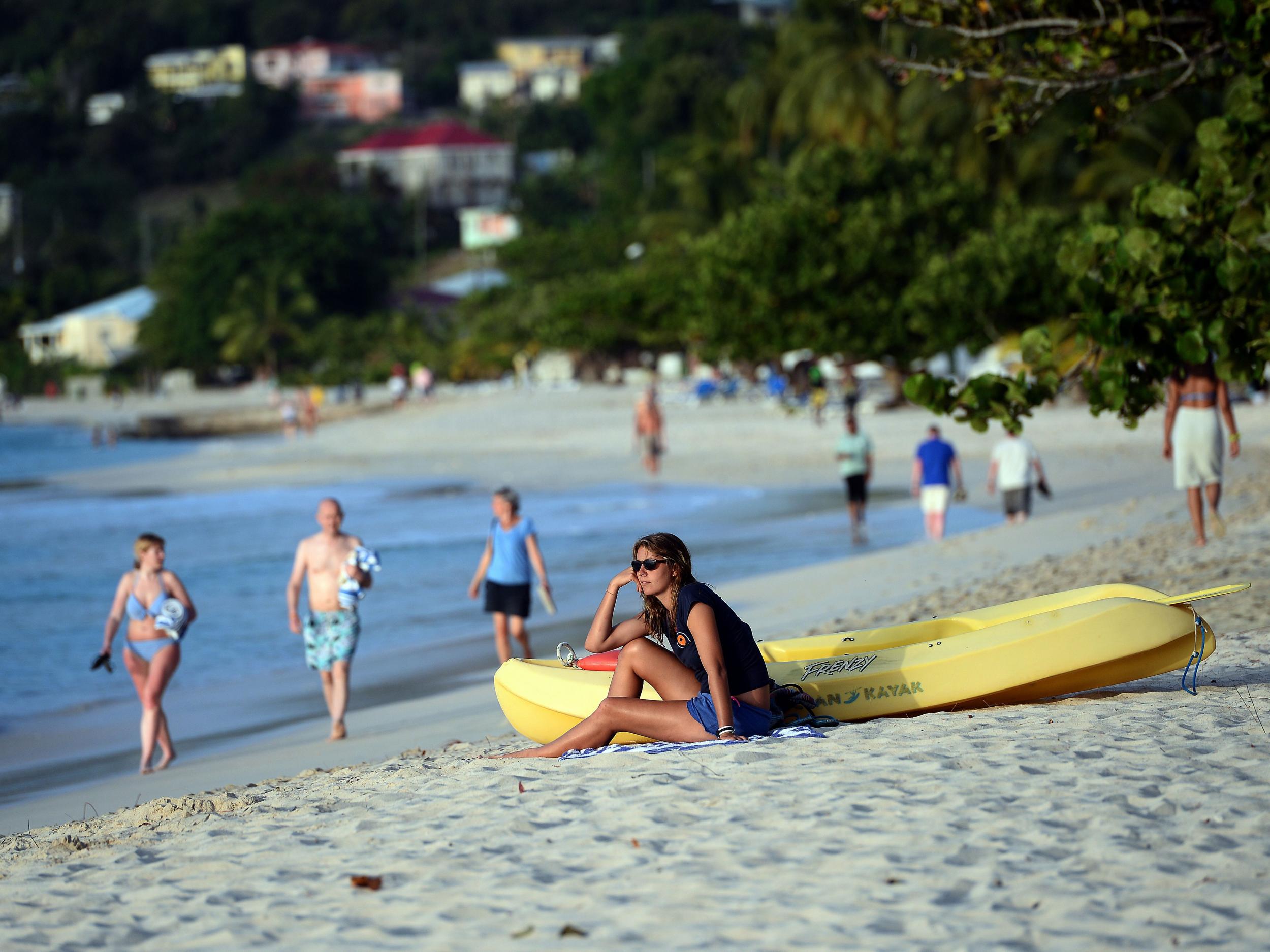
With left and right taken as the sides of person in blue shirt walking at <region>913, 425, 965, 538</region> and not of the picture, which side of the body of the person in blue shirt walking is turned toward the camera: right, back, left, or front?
back

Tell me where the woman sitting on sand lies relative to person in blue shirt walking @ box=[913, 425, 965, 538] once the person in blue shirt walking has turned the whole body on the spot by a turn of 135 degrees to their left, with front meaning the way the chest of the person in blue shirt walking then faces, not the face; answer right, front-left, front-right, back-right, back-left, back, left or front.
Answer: front-left

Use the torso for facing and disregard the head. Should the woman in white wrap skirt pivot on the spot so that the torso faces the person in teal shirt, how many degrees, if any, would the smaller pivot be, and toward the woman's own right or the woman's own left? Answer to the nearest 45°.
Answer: approximately 45° to the woman's own left

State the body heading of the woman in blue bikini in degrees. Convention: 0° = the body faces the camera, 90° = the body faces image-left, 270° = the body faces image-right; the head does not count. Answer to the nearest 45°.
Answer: approximately 0°
